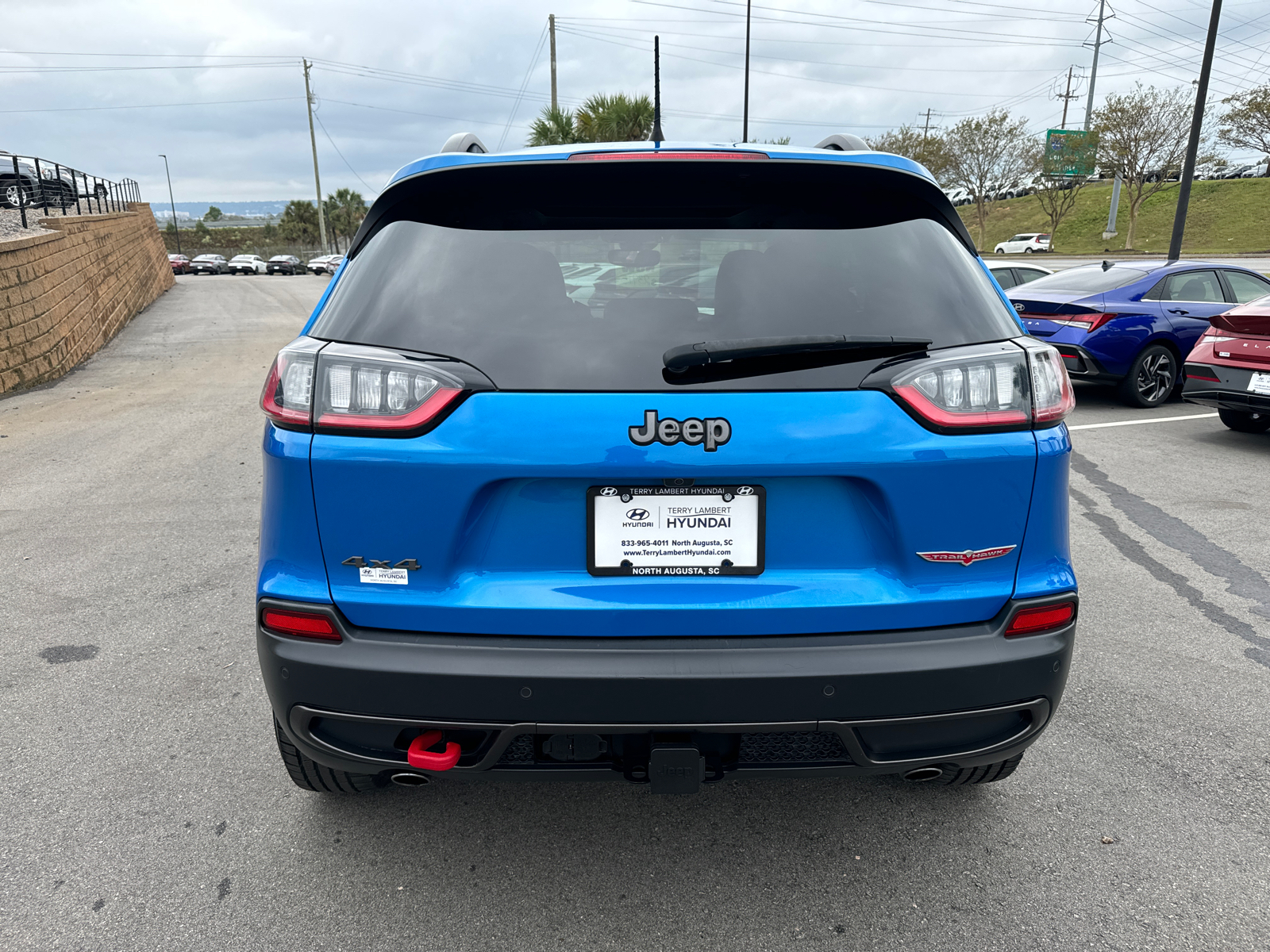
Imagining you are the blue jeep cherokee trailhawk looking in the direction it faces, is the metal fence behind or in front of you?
in front

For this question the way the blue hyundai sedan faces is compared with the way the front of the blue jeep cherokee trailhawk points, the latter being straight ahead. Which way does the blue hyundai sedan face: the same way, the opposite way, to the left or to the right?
to the right

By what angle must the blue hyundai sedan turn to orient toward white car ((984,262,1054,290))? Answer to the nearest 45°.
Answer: approximately 45° to its left

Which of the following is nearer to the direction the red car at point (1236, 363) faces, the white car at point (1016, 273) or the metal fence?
the white car

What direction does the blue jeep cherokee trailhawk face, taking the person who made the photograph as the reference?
facing away from the viewer

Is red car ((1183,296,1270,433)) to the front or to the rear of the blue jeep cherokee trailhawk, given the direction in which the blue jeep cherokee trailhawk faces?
to the front

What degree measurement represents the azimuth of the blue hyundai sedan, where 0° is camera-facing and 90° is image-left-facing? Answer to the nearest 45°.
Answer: approximately 225°

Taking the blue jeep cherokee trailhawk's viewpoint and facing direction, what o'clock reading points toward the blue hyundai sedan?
The blue hyundai sedan is roughly at 1 o'clock from the blue jeep cherokee trailhawk.

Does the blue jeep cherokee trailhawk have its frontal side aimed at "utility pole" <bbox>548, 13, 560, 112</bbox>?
yes

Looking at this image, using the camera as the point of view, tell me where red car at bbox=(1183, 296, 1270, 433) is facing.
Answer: facing away from the viewer and to the right of the viewer

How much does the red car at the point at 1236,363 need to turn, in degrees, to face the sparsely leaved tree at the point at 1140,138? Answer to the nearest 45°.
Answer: approximately 45° to its left

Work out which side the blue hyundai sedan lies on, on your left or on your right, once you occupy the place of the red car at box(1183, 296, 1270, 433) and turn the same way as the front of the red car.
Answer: on your left
